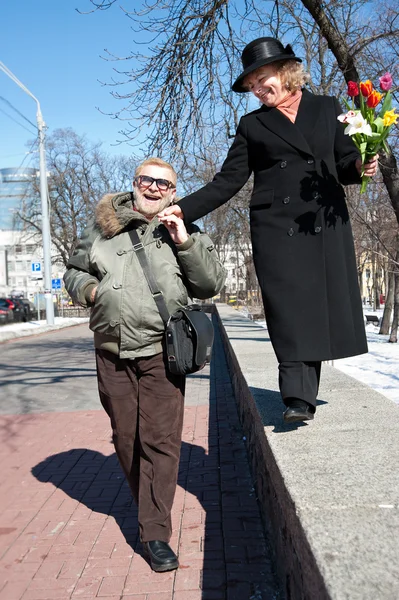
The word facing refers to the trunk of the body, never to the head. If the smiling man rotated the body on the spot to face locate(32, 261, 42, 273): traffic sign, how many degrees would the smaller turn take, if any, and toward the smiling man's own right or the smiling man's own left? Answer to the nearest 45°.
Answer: approximately 180°

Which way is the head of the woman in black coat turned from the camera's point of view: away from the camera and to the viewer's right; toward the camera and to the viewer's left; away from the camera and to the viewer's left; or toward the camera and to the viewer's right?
toward the camera and to the viewer's left

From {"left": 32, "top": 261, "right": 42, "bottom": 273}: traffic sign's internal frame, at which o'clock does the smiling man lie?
The smiling man is roughly at 12 o'clock from the traffic sign.

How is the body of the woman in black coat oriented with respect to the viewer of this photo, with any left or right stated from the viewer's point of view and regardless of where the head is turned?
facing the viewer

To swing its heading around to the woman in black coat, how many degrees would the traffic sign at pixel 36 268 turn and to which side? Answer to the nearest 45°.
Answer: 0° — it already faces them

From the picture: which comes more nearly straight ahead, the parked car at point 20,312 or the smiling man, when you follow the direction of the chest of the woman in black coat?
the smiling man

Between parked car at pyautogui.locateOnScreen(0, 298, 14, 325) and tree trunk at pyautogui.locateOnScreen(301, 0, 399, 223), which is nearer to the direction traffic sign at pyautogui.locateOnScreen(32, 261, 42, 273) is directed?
the tree trunk

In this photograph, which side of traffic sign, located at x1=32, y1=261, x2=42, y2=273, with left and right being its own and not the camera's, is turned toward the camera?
front
